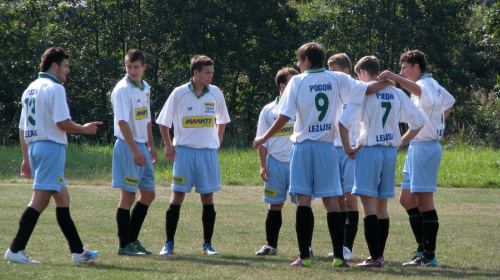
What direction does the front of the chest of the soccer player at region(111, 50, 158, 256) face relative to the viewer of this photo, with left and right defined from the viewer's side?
facing the viewer and to the right of the viewer

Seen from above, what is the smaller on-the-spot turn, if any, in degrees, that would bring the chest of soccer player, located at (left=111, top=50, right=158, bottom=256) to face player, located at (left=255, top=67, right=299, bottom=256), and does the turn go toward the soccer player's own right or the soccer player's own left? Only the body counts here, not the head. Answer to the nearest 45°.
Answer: approximately 45° to the soccer player's own left

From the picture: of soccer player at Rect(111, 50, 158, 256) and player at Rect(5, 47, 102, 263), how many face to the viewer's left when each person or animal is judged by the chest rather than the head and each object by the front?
0

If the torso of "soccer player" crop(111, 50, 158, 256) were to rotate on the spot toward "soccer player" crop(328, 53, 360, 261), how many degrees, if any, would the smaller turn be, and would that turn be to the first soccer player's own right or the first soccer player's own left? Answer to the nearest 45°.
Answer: approximately 45° to the first soccer player's own left

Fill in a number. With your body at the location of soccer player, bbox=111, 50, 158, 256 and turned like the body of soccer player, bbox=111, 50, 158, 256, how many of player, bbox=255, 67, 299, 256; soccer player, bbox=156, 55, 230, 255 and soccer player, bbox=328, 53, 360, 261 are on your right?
0

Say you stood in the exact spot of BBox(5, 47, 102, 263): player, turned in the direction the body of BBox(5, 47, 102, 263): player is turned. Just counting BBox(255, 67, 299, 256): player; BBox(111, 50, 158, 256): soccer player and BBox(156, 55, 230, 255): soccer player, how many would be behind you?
0

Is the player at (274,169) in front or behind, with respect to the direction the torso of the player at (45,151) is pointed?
in front

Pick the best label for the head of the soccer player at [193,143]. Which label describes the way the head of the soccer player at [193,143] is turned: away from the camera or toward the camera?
toward the camera
